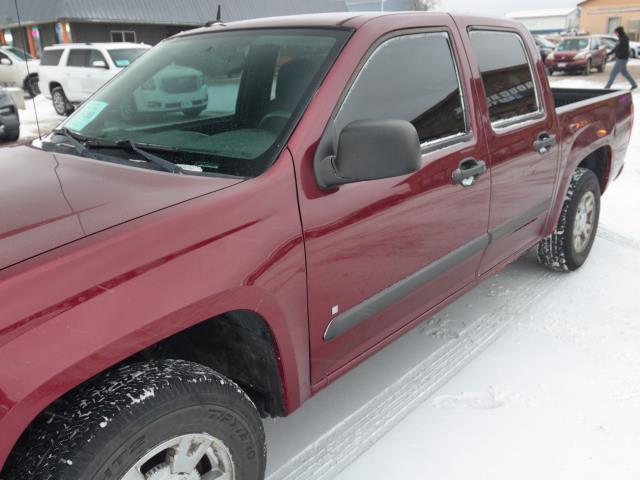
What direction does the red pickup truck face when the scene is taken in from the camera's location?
facing the viewer and to the left of the viewer

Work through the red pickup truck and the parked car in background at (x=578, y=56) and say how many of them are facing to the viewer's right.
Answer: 0

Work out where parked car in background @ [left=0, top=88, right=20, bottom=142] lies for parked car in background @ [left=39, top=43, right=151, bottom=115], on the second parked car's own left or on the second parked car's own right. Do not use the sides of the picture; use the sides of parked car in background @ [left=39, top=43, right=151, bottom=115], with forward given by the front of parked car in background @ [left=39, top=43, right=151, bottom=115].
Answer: on the second parked car's own right

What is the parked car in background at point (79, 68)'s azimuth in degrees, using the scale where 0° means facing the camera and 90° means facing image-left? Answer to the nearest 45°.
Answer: approximately 315°

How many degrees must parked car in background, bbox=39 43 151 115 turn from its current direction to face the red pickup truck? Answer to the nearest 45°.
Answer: approximately 45° to its right

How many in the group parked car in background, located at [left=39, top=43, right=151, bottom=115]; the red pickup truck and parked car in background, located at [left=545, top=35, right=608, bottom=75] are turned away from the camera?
0

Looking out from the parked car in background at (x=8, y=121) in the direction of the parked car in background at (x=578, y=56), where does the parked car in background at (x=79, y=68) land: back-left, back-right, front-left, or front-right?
front-left

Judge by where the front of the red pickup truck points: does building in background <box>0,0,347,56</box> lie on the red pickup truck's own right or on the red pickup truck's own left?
on the red pickup truck's own right

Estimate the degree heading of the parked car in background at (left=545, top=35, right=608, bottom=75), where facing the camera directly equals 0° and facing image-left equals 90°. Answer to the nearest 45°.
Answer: approximately 45°

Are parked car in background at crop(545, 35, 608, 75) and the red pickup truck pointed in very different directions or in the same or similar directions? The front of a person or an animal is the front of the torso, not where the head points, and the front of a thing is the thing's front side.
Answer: same or similar directions

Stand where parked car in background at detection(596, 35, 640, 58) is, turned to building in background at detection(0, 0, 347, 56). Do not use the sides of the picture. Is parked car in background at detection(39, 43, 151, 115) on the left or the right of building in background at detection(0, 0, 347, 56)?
left

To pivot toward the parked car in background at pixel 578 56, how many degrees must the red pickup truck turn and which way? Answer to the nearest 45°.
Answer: approximately 180°
